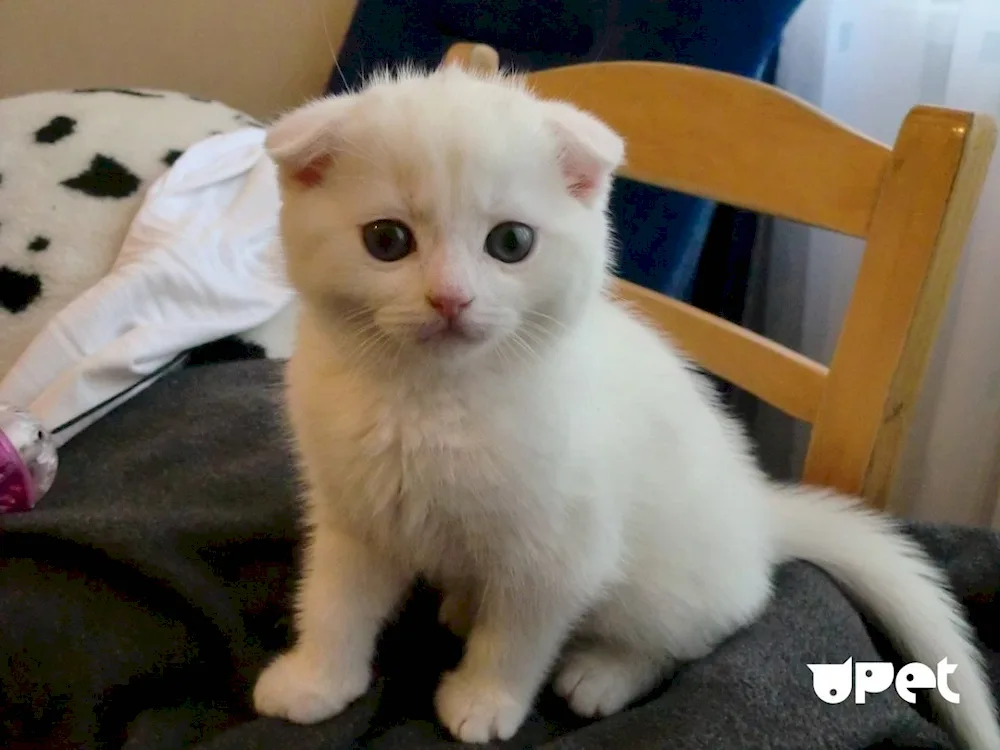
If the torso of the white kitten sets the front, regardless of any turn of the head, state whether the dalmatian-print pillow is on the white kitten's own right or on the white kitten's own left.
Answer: on the white kitten's own right

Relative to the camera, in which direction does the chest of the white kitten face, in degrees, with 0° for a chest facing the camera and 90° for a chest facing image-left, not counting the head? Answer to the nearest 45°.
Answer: approximately 45°

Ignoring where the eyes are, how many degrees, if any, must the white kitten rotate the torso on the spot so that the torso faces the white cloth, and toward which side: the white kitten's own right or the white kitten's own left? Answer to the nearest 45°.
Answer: approximately 90° to the white kitten's own right

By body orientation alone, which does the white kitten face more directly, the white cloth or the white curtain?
the white cloth

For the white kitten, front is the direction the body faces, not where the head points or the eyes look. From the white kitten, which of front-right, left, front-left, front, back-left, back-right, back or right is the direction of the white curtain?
back

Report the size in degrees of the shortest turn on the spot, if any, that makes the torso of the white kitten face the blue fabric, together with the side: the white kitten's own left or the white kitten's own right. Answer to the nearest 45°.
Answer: approximately 135° to the white kitten's own right

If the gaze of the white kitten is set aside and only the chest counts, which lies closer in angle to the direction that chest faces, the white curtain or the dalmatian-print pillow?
the dalmatian-print pillow
